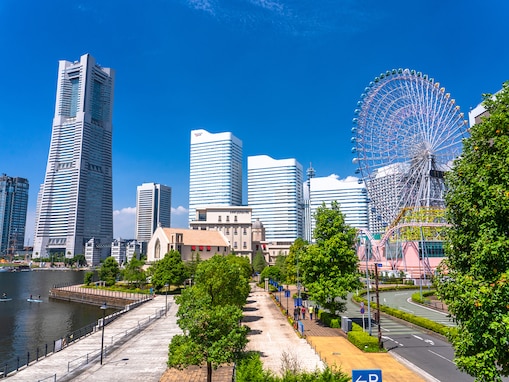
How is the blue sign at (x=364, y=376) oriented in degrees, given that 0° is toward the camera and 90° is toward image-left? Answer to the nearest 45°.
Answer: approximately 0°

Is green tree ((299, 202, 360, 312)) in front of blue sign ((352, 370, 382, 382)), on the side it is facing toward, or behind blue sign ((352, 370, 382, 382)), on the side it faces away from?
behind

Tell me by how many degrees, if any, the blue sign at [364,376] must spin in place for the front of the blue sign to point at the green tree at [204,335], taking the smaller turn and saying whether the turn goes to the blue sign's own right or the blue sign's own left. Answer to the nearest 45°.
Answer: approximately 135° to the blue sign's own right

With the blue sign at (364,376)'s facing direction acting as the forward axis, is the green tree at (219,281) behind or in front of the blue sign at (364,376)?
behind

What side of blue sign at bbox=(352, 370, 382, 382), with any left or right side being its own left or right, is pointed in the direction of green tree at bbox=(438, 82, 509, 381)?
left
